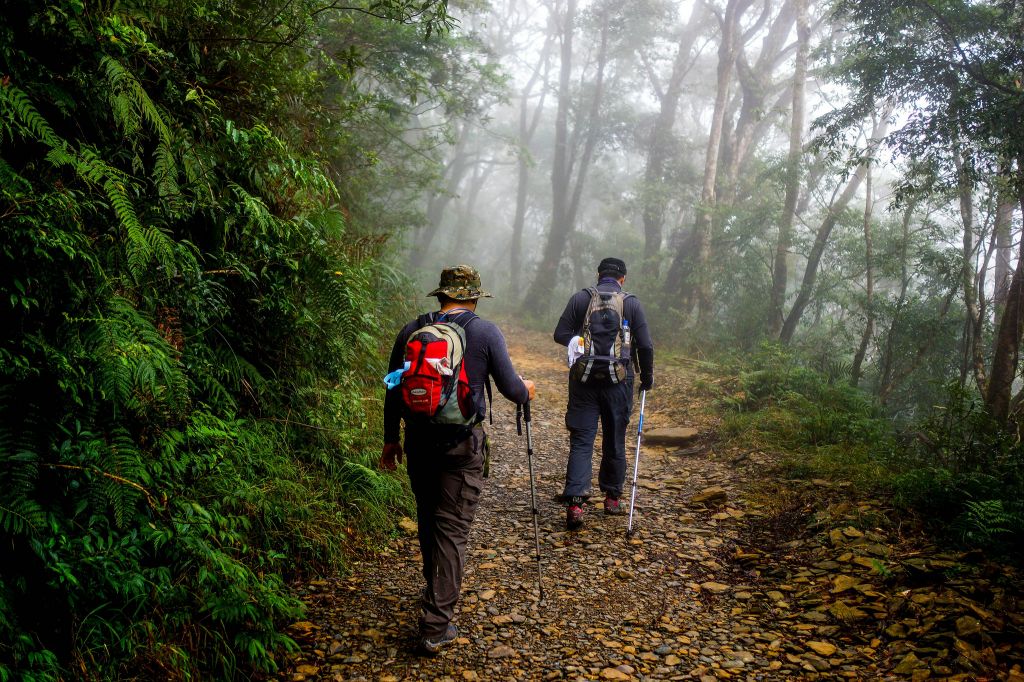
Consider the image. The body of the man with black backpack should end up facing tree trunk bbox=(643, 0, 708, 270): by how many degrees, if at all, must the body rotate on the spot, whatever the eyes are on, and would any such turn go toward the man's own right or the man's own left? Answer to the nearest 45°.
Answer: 0° — they already face it

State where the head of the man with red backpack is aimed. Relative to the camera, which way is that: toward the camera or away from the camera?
away from the camera

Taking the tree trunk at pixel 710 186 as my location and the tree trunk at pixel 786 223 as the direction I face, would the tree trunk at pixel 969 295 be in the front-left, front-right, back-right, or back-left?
front-right

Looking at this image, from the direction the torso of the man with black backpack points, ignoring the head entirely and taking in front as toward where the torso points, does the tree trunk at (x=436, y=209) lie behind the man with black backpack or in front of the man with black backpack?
in front

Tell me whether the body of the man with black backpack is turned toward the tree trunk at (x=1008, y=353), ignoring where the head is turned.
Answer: no

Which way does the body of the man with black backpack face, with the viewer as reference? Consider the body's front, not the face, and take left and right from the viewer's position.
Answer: facing away from the viewer

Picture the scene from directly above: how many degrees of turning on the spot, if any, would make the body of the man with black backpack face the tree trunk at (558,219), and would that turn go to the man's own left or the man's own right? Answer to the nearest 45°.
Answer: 0° — they already face it

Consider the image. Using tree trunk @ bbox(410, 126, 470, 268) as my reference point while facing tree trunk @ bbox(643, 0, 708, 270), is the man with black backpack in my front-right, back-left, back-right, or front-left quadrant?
front-right

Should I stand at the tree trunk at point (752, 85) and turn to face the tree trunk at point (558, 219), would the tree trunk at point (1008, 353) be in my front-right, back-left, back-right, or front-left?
back-left

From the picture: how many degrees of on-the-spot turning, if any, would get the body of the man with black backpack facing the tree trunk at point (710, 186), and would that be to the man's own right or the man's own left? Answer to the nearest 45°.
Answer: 0° — they already face it

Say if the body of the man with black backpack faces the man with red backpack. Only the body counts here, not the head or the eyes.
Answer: no

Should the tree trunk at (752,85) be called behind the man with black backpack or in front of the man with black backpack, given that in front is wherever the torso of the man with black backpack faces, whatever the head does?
in front
